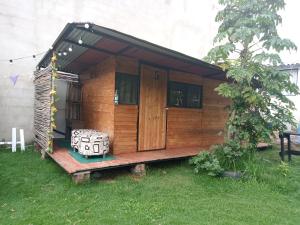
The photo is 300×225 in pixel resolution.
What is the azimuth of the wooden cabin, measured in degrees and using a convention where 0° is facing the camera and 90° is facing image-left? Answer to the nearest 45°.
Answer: approximately 315°

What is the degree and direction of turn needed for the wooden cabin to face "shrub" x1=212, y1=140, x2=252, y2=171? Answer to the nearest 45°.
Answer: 0° — it already faces it

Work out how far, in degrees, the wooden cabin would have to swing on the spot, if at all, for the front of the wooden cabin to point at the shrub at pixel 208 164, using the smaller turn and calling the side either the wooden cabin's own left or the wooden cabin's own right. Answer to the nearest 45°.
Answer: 0° — it already faces it

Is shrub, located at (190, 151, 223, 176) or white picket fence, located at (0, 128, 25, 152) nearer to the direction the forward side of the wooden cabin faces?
the shrub

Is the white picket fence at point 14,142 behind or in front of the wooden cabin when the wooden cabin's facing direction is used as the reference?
behind
